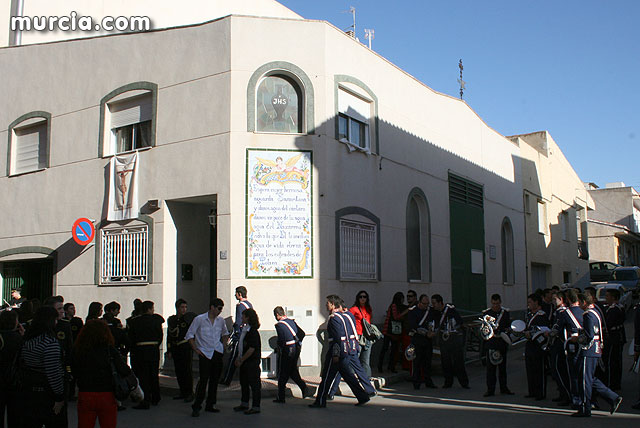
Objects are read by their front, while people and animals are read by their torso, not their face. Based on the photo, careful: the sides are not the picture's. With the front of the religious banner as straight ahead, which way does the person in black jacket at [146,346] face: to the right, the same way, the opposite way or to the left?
the opposite way

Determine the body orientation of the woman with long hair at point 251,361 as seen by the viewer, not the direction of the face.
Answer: to the viewer's left

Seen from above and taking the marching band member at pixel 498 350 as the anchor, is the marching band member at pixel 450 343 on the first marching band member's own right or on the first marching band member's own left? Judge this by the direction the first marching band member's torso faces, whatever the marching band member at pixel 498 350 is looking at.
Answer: on the first marching band member's own right

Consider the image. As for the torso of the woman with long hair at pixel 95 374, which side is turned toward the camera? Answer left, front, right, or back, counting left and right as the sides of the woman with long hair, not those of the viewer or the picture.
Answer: back

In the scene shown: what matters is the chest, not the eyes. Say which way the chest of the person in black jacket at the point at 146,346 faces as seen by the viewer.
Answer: away from the camera

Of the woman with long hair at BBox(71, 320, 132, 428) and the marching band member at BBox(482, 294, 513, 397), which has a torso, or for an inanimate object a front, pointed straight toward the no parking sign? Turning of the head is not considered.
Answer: the woman with long hair

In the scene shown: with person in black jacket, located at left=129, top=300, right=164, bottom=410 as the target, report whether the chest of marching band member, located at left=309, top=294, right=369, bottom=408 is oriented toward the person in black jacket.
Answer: yes

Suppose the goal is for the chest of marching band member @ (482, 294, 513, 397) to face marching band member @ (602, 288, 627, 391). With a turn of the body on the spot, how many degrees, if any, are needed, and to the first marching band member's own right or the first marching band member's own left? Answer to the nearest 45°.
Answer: approximately 90° to the first marching band member's own left

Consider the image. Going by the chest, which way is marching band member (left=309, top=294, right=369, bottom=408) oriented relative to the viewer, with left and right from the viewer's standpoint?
facing to the left of the viewer

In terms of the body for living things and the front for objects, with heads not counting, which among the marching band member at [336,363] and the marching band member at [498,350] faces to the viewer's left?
the marching band member at [336,363]
